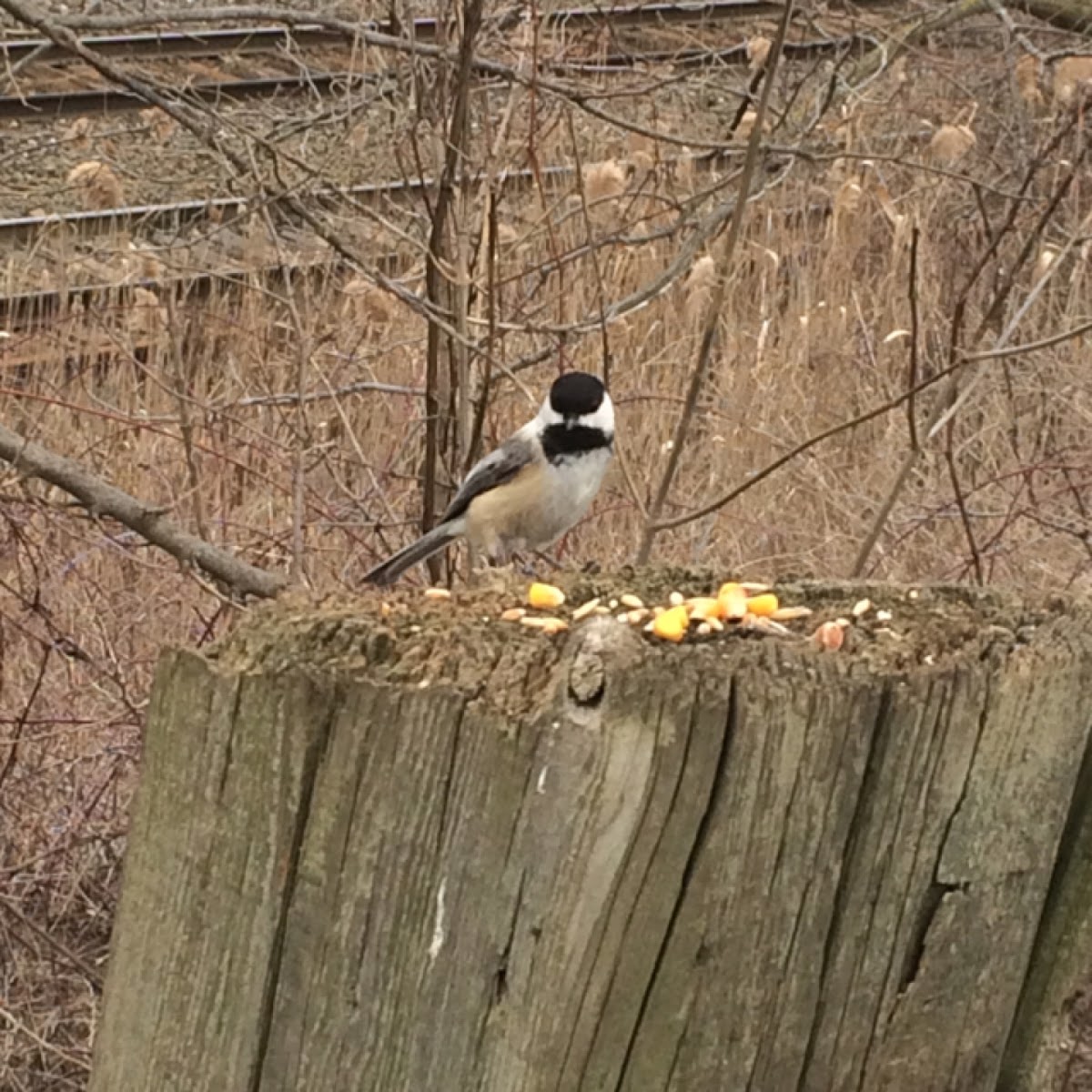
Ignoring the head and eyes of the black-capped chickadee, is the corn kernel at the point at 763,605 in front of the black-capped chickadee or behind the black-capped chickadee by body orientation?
in front

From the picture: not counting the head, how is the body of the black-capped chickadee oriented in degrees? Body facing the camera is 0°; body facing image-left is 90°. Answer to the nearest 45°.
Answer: approximately 315°

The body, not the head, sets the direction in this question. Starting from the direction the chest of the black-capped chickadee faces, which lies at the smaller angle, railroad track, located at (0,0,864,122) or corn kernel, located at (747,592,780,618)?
the corn kernel

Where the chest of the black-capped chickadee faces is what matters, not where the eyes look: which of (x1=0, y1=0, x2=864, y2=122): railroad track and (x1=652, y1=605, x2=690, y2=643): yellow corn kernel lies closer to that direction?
the yellow corn kernel

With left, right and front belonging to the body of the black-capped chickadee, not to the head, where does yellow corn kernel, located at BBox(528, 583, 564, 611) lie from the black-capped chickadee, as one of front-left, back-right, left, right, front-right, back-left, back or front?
front-right

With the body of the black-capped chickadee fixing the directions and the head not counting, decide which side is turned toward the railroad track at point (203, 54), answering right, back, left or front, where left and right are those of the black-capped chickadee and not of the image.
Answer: back

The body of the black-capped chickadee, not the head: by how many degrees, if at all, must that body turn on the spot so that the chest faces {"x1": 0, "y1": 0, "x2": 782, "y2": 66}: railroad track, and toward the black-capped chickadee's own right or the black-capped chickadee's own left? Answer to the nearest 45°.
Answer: approximately 135° to the black-capped chickadee's own left

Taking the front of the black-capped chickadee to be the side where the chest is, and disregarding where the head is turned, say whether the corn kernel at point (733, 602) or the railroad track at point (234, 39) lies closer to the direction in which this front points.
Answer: the corn kernel
